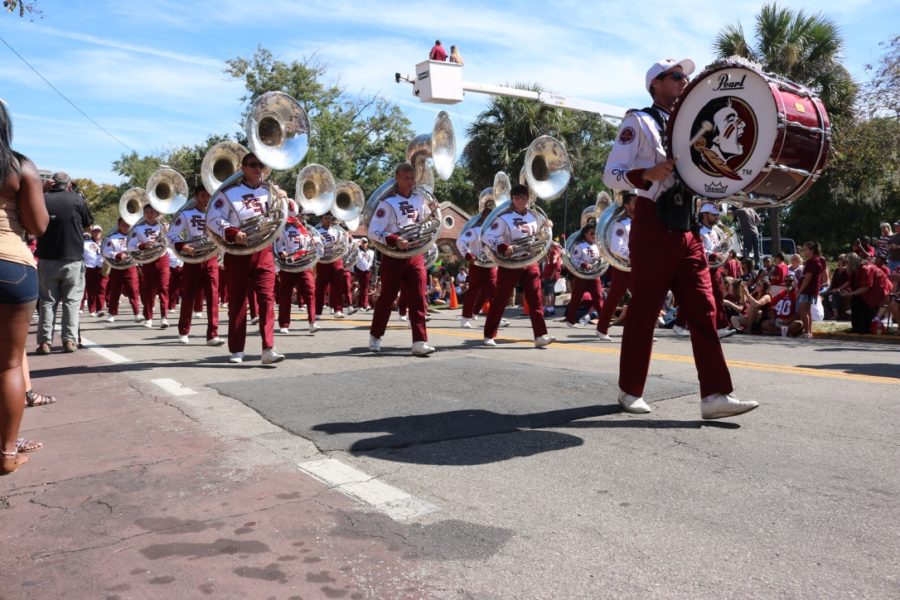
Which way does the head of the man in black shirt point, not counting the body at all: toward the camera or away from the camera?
away from the camera

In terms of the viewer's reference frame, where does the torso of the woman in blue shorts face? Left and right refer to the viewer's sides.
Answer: facing away from the viewer and to the right of the viewer

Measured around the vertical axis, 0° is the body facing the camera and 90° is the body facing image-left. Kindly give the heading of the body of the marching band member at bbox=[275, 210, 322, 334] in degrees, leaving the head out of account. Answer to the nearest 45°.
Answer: approximately 0°

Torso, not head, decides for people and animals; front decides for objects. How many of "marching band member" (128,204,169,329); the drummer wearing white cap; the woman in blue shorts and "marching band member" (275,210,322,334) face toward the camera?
2
